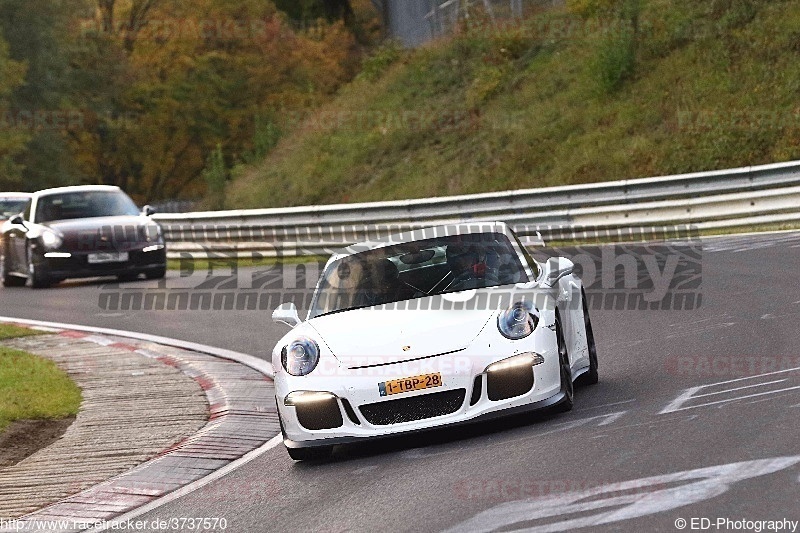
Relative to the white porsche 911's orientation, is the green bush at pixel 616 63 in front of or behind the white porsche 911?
behind

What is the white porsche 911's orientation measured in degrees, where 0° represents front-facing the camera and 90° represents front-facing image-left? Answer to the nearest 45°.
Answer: approximately 0°

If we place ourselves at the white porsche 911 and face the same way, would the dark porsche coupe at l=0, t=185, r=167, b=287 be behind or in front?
behind

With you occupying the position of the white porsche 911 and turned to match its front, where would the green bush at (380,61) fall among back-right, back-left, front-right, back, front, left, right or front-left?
back

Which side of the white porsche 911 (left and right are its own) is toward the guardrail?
back
